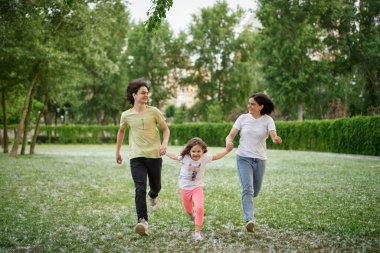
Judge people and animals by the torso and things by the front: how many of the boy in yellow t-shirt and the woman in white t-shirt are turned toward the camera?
2

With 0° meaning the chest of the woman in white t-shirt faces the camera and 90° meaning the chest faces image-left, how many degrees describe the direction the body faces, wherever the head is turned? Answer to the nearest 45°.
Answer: approximately 0°

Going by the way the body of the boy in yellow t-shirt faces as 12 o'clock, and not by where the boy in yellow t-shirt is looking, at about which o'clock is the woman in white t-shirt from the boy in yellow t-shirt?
The woman in white t-shirt is roughly at 9 o'clock from the boy in yellow t-shirt.

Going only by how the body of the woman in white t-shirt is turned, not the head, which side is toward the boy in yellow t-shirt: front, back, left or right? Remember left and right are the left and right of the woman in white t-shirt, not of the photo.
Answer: right

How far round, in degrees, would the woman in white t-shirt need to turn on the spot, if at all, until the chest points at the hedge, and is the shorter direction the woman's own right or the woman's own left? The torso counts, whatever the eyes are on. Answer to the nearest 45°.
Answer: approximately 180°

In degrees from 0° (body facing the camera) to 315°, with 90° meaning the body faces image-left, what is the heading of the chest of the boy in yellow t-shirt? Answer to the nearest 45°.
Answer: approximately 0°

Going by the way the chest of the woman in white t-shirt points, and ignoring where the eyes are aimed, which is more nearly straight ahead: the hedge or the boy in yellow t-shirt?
the boy in yellow t-shirt

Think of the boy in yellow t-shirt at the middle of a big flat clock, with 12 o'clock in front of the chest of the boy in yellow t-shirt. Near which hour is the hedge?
The hedge is roughly at 7 o'clock from the boy in yellow t-shirt.

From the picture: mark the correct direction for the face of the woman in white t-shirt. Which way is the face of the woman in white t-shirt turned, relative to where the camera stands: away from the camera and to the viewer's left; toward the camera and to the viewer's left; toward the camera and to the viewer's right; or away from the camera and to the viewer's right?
toward the camera and to the viewer's left
